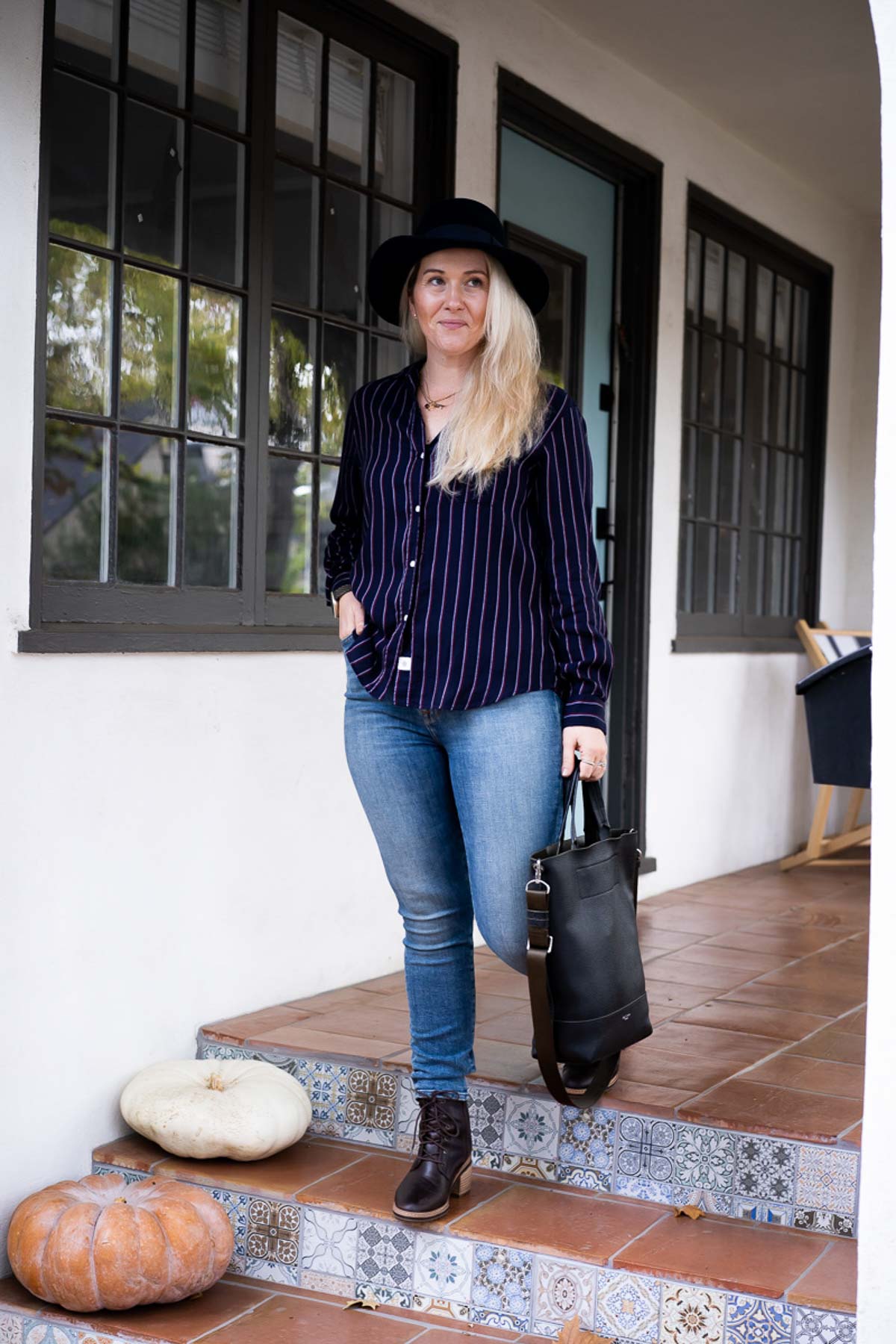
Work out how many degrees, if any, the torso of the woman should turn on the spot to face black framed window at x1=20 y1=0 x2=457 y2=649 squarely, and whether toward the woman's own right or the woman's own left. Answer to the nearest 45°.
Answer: approximately 90° to the woman's own right

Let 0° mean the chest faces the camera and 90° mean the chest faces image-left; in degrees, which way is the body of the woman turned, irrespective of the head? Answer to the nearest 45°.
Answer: approximately 45°
